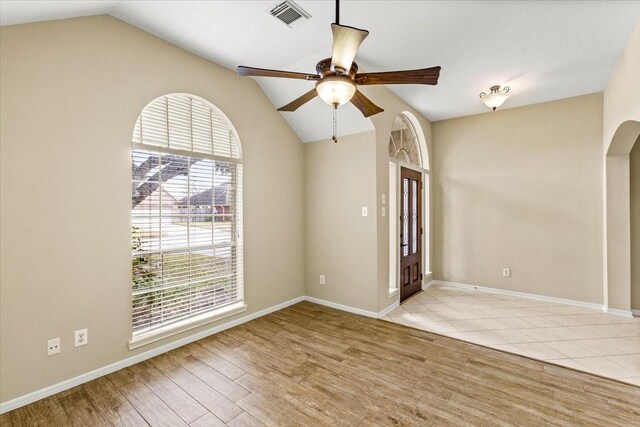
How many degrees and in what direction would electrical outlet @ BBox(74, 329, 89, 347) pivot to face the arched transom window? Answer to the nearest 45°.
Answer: approximately 45° to its left

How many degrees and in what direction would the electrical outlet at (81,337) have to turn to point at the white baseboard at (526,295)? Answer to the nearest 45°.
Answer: approximately 45° to its left
